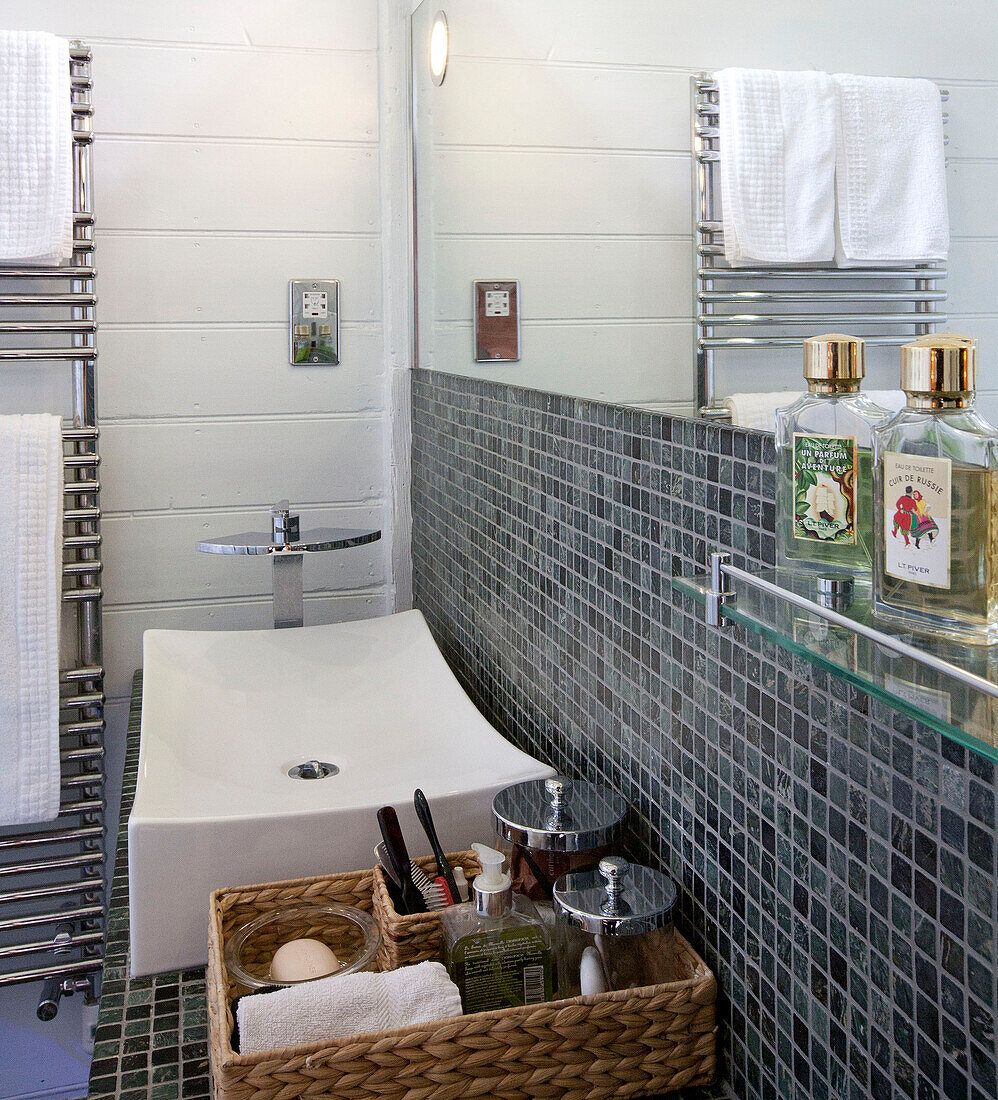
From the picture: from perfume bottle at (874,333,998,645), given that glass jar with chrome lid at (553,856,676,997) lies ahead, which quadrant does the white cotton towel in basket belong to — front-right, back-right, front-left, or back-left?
front-left

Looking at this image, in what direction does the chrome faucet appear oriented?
toward the camera

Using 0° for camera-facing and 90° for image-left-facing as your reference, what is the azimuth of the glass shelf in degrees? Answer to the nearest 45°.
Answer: approximately 45°
